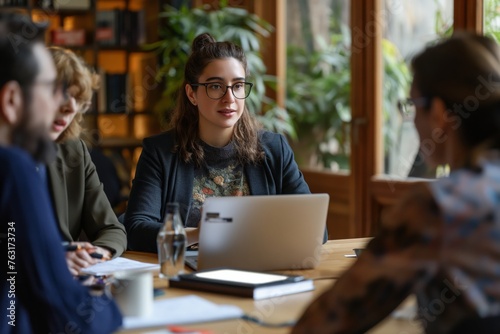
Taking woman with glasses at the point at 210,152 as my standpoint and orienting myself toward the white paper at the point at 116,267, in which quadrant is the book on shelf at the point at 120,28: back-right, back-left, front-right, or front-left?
back-right

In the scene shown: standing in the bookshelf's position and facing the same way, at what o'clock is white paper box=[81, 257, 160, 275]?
The white paper is roughly at 12 o'clock from the bookshelf.

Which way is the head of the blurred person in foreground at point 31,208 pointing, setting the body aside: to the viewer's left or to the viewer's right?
to the viewer's right

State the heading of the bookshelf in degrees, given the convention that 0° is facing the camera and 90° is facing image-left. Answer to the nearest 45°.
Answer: approximately 0°

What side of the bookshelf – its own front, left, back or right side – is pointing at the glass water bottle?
front

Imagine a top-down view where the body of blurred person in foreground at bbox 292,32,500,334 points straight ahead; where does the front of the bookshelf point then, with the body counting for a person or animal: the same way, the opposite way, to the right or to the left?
the opposite way

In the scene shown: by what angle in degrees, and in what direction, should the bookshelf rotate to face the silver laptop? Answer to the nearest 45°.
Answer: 0° — it already faces it

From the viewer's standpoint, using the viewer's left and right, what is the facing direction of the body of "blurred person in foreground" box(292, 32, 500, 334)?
facing away from the viewer and to the left of the viewer

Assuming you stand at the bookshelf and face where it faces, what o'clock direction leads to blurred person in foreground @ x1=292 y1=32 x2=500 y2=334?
The blurred person in foreground is roughly at 12 o'clock from the bookshelf.

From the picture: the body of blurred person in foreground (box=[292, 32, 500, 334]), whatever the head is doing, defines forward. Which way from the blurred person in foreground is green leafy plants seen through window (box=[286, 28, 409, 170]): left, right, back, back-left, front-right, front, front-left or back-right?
front-right

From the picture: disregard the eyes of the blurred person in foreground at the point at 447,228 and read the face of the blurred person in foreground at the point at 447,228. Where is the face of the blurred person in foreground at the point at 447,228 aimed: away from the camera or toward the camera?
away from the camera

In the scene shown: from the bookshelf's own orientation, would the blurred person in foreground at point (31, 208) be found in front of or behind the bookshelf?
in front

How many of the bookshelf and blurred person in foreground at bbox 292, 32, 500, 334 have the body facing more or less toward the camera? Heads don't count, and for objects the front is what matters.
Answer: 1

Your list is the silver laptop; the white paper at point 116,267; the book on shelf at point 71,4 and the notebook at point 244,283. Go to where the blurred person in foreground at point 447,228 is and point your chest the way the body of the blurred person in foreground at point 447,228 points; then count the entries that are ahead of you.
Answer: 4
